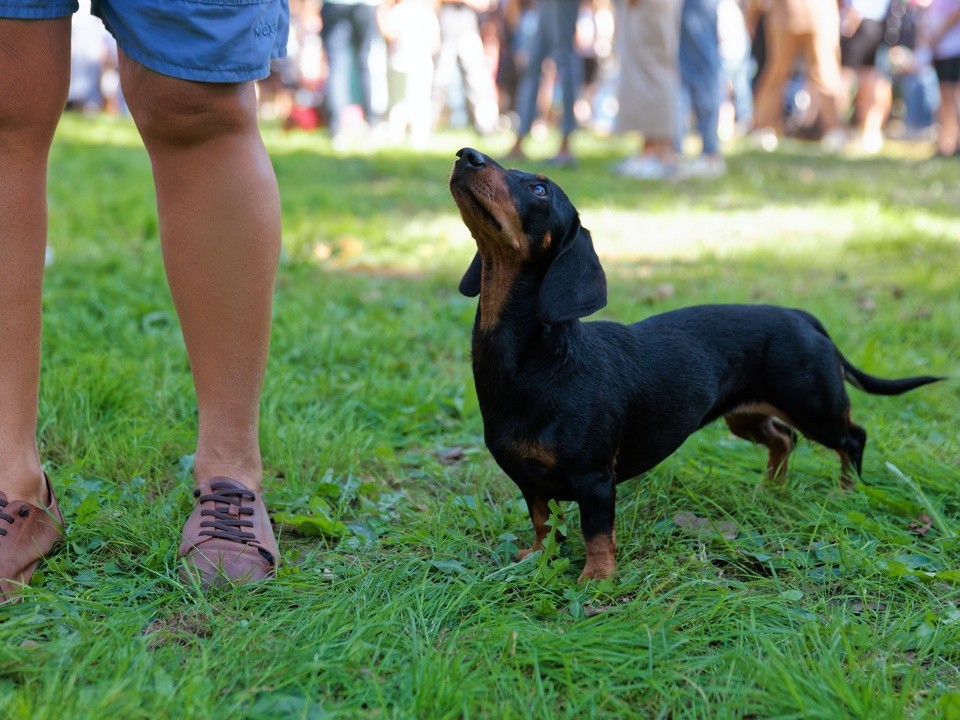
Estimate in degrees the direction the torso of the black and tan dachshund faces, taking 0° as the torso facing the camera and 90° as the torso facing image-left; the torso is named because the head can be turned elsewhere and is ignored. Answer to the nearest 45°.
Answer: approximately 45°
